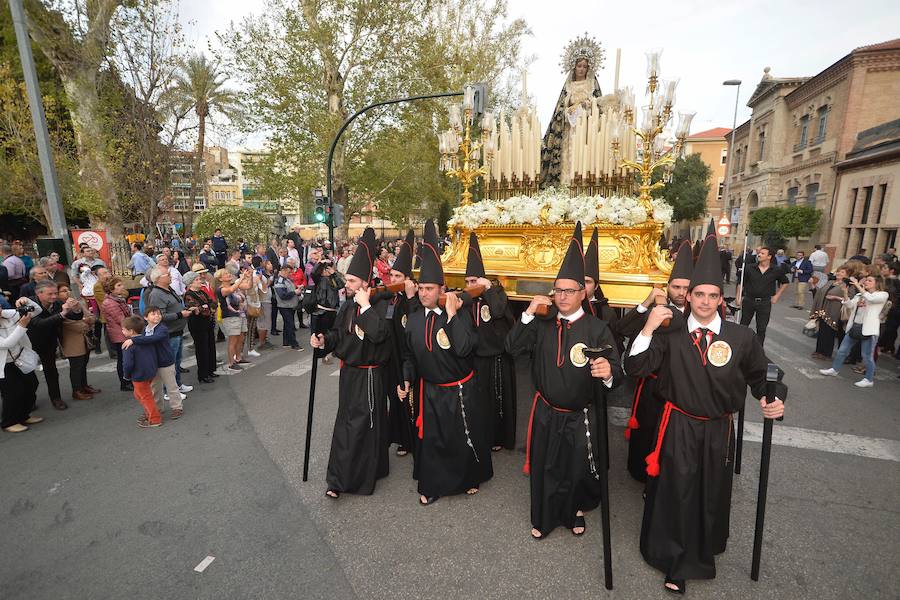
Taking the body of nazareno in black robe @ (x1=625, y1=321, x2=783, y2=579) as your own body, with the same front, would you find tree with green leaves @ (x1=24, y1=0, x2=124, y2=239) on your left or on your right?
on your right

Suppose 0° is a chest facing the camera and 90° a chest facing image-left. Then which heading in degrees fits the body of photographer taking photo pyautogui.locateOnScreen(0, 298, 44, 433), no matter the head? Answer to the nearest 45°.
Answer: approximately 270°

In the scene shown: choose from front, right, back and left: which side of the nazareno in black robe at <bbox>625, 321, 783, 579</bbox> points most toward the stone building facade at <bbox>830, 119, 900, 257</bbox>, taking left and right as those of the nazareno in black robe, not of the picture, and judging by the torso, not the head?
back

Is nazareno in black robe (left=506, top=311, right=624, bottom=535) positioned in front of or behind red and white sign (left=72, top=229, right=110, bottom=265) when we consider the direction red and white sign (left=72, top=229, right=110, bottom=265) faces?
in front

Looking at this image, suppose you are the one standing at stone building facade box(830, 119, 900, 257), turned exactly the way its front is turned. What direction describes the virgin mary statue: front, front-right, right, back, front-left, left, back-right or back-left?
front-left

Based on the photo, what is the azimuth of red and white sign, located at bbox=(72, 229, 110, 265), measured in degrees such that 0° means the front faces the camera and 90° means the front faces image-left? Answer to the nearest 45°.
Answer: approximately 0°

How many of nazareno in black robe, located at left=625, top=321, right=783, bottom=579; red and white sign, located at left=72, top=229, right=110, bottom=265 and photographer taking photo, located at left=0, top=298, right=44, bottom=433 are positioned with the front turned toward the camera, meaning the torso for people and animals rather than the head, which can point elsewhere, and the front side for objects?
2

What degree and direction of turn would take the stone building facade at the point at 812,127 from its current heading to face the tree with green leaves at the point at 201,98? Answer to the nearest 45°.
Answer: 0° — it already faces it

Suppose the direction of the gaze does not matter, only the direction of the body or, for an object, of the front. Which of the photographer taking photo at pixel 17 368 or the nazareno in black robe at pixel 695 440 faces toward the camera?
the nazareno in black robe

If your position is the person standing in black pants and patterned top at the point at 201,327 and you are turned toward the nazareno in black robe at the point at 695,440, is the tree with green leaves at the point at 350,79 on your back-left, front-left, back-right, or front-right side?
back-left

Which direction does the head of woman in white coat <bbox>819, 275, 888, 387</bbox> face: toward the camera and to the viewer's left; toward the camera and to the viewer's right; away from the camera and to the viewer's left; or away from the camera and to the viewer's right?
toward the camera and to the viewer's left

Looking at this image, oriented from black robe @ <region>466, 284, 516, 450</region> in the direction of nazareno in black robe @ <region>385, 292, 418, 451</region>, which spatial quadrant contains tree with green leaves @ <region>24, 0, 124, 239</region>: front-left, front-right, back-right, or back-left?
front-right

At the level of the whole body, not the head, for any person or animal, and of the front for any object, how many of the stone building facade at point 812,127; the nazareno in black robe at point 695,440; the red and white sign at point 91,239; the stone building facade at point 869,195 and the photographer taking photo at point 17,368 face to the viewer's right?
1

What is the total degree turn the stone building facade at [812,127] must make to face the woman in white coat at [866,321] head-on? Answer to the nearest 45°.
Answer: approximately 45° to its left

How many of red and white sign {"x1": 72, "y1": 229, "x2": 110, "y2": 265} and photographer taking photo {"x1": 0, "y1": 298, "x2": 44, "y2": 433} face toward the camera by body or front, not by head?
1

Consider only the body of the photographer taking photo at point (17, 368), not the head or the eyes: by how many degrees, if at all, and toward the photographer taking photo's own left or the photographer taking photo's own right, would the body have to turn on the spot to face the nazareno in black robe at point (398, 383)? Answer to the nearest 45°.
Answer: approximately 45° to the photographer taking photo's own right

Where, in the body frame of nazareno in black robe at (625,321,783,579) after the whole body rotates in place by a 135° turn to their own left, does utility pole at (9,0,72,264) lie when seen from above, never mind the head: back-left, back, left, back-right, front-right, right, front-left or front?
back-left

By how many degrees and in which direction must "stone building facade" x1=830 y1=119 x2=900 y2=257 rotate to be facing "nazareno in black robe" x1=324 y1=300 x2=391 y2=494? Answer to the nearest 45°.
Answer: approximately 45° to its left

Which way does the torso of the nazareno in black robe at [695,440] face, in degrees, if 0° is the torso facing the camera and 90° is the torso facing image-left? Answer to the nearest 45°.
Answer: approximately 0°
